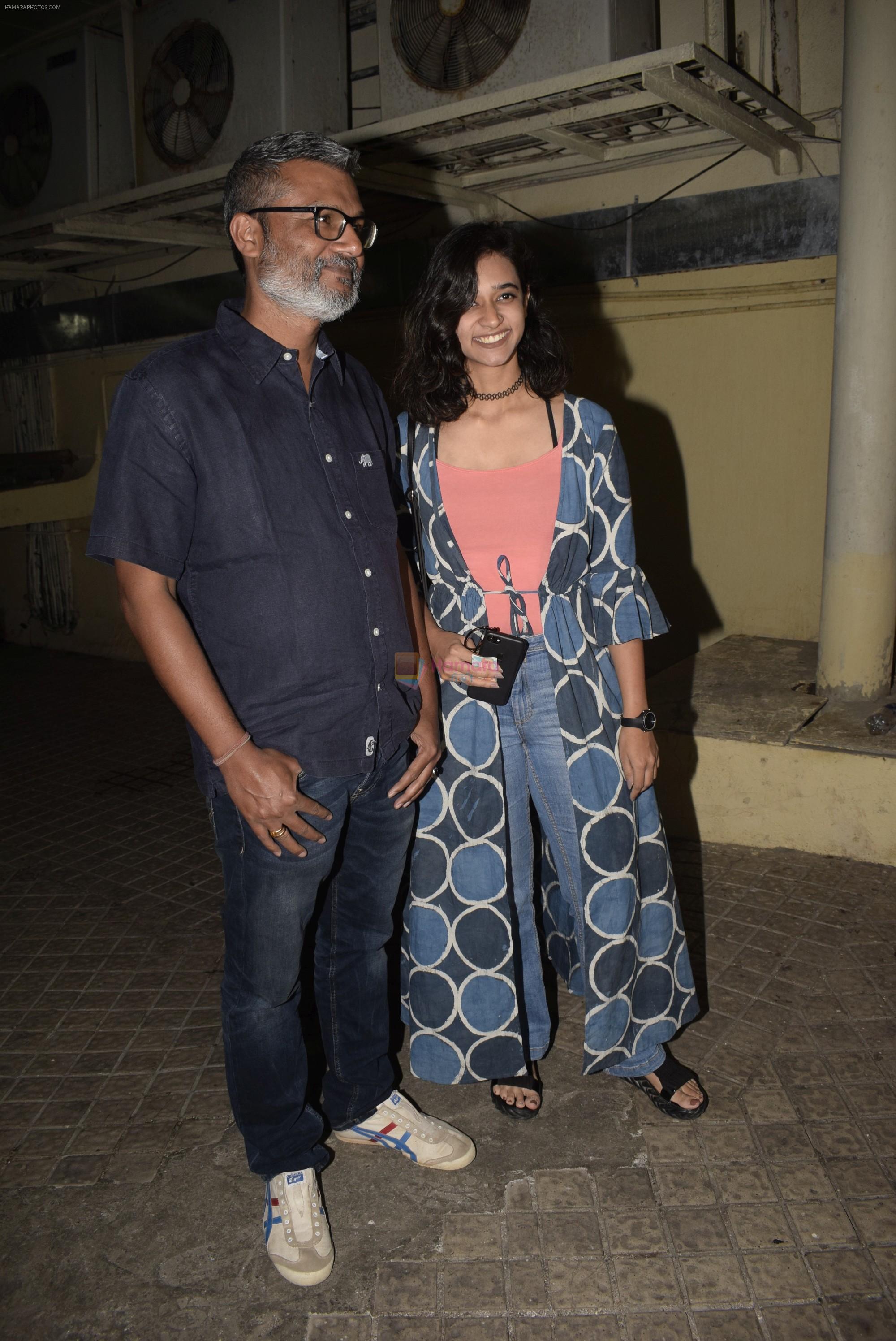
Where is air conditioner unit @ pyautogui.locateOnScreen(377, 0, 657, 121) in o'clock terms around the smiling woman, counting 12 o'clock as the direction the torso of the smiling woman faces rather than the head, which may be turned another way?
The air conditioner unit is roughly at 6 o'clock from the smiling woman.

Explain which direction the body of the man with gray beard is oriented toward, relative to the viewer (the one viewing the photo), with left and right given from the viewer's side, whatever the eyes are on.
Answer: facing the viewer and to the right of the viewer

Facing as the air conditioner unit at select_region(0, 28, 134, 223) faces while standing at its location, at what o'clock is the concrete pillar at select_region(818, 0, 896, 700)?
The concrete pillar is roughly at 9 o'clock from the air conditioner unit.

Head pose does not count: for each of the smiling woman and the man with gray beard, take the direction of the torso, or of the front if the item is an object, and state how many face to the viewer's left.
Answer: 0

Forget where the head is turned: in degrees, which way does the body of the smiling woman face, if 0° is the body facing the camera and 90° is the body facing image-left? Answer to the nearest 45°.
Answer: approximately 0°

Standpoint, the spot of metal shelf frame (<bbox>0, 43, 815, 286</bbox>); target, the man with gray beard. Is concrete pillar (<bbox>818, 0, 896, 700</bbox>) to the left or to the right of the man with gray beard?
left

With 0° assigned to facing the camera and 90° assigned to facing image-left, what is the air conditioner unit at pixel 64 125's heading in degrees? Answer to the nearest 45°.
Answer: approximately 45°

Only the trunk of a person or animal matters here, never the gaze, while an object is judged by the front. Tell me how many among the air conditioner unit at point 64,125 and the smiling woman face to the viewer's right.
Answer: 0

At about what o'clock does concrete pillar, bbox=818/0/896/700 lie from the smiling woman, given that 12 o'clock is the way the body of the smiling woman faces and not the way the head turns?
The concrete pillar is roughly at 7 o'clock from the smiling woman.

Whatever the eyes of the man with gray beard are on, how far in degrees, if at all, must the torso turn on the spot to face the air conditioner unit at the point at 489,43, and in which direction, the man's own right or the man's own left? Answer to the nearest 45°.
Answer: approximately 135° to the man's own left

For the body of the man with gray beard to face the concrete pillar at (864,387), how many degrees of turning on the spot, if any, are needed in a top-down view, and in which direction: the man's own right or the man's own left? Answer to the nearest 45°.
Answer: approximately 90° to the man's own left
